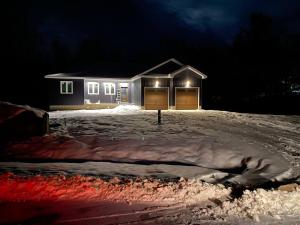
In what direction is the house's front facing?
toward the camera
